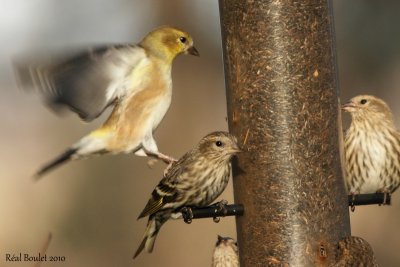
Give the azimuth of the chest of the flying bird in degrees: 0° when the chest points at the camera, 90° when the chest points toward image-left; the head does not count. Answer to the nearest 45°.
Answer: approximately 270°

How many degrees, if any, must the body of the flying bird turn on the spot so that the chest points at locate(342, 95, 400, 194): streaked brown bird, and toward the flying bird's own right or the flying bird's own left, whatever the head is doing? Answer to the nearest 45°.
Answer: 0° — it already faces it

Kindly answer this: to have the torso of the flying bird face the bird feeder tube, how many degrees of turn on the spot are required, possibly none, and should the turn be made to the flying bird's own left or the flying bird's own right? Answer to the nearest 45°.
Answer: approximately 45° to the flying bird's own right
